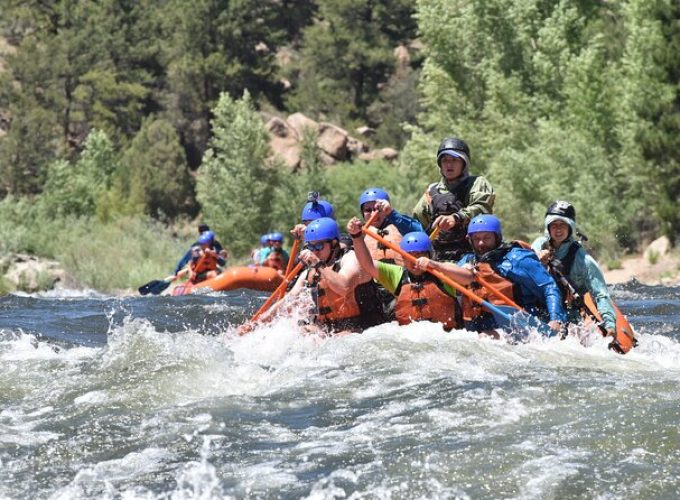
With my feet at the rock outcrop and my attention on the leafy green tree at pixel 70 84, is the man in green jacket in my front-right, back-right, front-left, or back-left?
back-left

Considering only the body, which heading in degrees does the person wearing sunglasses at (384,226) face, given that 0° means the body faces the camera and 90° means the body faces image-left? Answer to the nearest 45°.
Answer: approximately 45°

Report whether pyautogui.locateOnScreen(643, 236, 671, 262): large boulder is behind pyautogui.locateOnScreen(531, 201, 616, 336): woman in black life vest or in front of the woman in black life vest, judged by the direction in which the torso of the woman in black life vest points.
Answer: behind

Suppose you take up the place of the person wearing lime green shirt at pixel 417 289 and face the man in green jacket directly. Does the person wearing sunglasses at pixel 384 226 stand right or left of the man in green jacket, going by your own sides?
left

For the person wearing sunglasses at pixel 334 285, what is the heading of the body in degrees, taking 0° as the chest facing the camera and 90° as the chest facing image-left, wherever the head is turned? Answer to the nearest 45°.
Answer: approximately 45°

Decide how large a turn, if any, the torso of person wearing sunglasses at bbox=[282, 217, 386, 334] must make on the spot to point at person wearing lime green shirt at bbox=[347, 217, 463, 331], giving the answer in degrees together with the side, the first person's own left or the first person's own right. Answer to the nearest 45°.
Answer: approximately 135° to the first person's own left

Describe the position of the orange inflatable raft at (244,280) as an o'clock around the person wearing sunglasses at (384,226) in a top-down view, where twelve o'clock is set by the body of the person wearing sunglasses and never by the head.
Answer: The orange inflatable raft is roughly at 4 o'clock from the person wearing sunglasses.

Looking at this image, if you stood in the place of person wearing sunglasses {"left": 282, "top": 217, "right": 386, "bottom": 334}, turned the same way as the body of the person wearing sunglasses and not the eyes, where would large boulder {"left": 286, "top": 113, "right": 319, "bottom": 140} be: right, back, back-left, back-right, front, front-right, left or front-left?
back-right

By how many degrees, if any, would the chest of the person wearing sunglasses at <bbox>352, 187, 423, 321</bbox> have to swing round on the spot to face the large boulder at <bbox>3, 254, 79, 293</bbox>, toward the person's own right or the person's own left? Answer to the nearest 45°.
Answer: approximately 90° to the person's own right

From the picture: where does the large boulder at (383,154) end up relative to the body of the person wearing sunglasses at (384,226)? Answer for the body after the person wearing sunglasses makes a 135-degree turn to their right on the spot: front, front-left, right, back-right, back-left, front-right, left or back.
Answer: front
